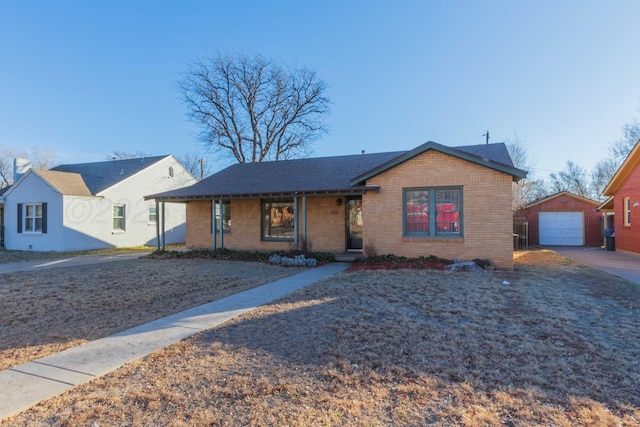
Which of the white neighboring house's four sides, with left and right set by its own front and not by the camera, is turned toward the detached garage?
left

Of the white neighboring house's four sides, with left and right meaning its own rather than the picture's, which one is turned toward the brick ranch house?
left

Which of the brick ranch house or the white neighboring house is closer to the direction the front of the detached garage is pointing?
the brick ranch house

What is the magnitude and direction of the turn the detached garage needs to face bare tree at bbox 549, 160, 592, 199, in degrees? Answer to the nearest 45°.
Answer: approximately 180°

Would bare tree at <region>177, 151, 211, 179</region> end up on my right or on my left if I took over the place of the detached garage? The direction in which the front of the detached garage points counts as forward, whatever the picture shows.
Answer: on my right

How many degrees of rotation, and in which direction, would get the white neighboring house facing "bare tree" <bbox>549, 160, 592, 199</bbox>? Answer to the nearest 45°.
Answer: approximately 135° to its left

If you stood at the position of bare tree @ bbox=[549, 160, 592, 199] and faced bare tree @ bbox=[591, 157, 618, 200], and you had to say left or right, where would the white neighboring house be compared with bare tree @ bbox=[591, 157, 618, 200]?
right

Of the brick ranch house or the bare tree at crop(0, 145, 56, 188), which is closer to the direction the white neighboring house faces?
the brick ranch house

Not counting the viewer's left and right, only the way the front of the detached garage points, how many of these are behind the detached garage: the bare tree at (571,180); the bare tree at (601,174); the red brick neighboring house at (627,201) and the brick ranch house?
2

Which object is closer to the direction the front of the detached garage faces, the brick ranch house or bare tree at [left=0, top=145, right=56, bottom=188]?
the brick ranch house

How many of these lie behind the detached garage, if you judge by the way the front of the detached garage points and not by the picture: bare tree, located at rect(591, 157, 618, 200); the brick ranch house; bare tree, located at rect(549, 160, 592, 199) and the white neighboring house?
2

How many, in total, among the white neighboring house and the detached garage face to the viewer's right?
0

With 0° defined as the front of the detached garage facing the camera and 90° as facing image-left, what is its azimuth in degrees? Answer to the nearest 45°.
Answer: approximately 0°

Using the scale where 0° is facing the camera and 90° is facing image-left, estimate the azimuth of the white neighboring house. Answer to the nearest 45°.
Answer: approximately 45°
